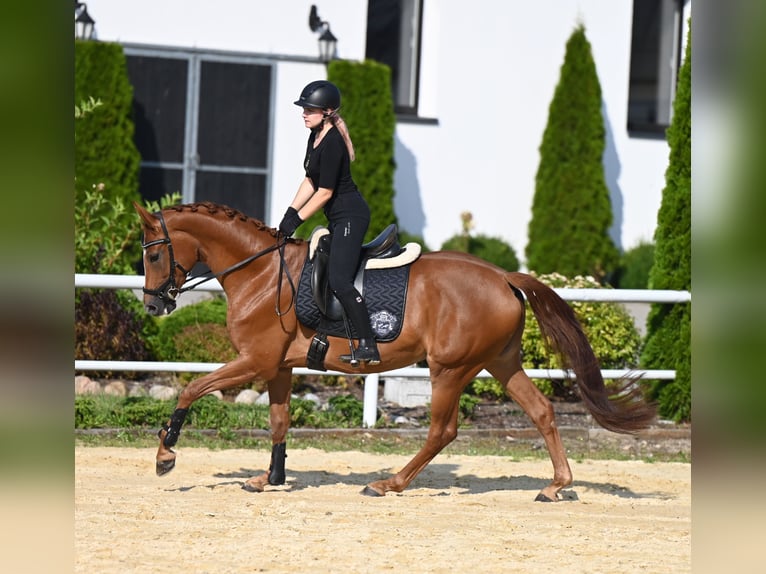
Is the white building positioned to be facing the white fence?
yes

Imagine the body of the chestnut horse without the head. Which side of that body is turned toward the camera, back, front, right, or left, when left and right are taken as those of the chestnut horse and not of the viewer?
left

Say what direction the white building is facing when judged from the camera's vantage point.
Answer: facing the viewer

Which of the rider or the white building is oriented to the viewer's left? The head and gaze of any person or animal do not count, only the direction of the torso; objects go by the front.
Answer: the rider

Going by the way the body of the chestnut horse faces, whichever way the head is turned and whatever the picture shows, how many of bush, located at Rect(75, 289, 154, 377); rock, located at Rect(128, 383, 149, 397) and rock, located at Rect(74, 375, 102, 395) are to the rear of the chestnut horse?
0

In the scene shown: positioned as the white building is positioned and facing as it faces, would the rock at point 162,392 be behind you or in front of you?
in front

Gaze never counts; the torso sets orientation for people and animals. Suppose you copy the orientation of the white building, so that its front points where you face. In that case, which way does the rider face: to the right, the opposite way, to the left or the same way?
to the right

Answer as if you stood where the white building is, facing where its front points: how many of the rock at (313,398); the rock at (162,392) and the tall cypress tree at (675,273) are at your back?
0

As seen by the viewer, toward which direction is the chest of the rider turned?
to the viewer's left

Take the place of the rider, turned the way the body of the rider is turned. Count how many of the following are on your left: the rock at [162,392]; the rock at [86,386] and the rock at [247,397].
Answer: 0

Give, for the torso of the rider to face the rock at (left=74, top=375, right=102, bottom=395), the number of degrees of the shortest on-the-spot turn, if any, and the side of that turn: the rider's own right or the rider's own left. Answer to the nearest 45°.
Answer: approximately 45° to the rider's own right

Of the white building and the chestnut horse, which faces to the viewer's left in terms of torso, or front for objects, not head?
the chestnut horse

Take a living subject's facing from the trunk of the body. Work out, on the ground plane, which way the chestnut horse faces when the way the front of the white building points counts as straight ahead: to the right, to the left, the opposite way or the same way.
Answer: to the right

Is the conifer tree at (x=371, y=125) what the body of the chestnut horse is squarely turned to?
no

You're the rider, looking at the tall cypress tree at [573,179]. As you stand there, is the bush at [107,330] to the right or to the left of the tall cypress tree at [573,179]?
left
